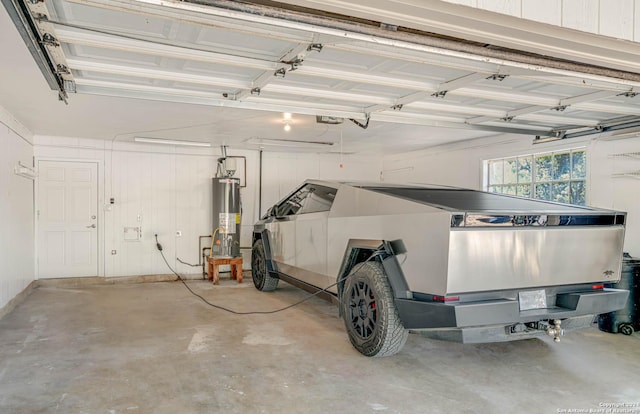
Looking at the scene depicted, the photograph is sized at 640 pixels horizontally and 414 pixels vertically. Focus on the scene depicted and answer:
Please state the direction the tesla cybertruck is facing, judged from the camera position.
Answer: facing away from the viewer and to the left of the viewer

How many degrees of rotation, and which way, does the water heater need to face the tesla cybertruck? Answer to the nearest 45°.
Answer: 0° — it already faces it

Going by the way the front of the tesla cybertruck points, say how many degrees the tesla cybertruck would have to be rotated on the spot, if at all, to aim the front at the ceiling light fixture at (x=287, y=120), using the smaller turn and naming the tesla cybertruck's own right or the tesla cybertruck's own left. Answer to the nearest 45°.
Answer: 0° — it already faces it

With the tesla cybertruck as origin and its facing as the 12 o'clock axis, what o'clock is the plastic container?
The plastic container is roughly at 5 o'clock from the tesla cybertruck.

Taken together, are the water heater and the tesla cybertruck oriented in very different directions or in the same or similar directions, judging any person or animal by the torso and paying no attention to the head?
very different directions

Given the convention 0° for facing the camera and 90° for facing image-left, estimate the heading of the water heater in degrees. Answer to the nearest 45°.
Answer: approximately 0°

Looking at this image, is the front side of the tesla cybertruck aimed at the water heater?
yes

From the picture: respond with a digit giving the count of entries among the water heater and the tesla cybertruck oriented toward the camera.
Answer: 1

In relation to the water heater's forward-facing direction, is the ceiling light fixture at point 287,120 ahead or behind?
ahead
